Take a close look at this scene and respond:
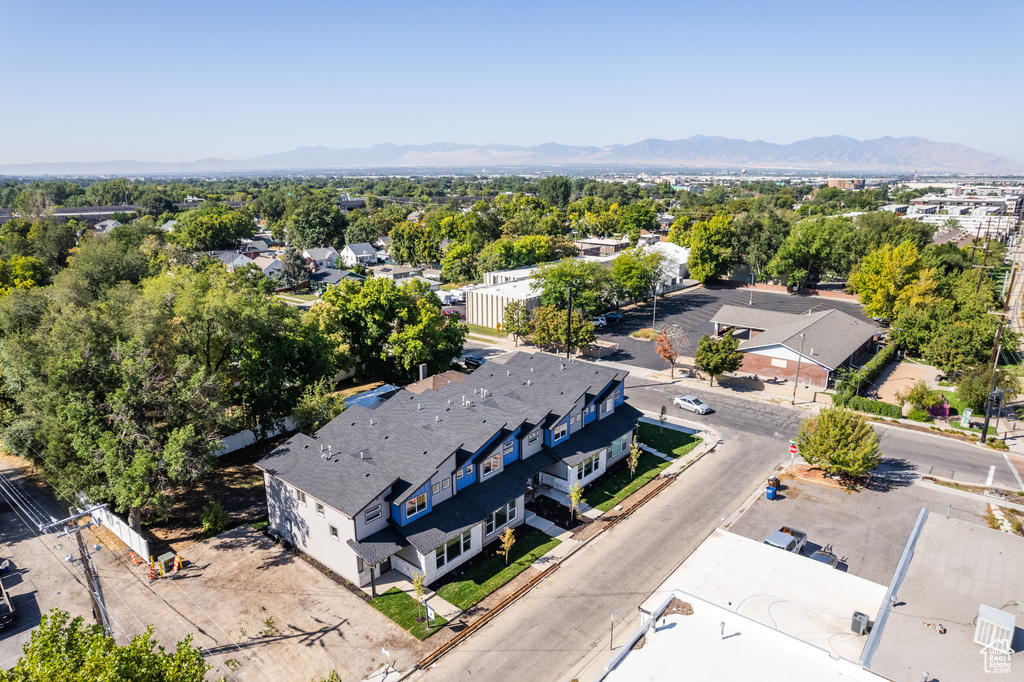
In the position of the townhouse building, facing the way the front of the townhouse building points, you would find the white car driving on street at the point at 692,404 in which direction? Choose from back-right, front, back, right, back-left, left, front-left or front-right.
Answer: left

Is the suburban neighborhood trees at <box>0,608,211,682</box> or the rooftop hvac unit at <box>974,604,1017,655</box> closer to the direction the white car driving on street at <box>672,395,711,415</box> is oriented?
the rooftop hvac unit

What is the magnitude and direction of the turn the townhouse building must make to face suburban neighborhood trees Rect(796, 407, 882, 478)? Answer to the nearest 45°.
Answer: approximately 45° to its left

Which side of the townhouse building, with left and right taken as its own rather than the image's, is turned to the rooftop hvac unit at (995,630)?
front

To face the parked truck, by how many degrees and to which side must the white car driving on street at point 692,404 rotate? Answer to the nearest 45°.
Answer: approximately 45° to its right

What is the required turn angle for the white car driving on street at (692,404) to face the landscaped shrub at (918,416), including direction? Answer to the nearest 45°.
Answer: approximately 45° to its left

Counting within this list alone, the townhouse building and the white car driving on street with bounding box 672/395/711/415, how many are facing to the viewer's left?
0

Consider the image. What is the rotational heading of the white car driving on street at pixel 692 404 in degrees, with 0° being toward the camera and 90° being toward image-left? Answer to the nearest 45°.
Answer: approximately 315°

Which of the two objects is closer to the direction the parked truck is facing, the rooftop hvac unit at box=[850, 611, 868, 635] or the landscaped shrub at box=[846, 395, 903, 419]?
the rooftop hvac unit

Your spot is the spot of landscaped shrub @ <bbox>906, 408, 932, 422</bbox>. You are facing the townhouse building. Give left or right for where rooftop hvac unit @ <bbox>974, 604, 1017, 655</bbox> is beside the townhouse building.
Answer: left

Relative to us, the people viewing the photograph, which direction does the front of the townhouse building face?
facing the viewer and to the right of the viewer
